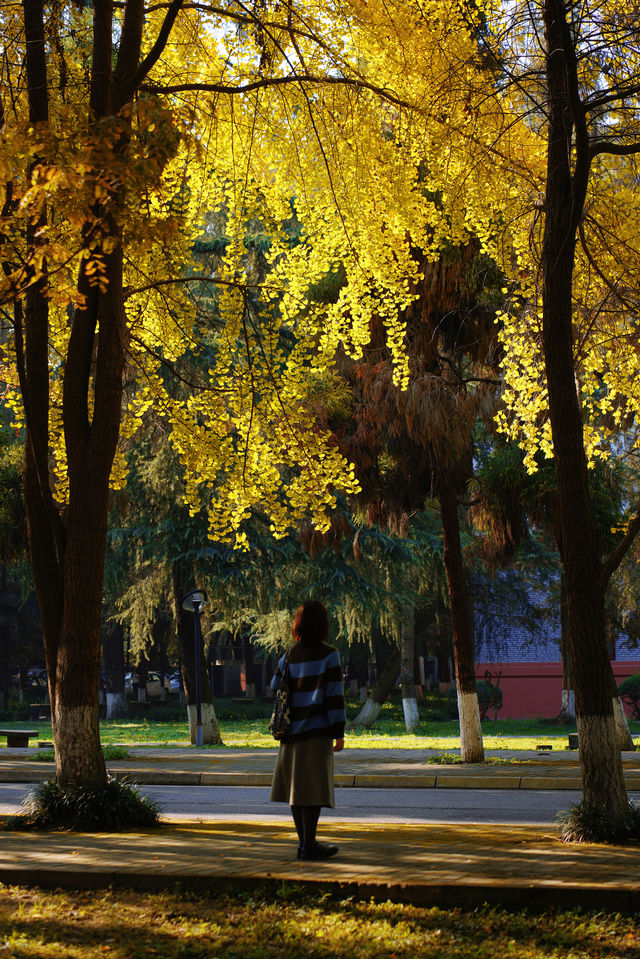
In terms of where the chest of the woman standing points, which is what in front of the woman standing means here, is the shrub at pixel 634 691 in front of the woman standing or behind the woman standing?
in front

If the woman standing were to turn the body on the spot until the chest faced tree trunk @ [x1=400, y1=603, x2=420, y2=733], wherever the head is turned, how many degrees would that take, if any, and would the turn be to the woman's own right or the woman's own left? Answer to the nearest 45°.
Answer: approximately 45° to the woman's own left

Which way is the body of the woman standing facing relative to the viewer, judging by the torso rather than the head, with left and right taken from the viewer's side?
facing away from the viewer and to the right of the viewer

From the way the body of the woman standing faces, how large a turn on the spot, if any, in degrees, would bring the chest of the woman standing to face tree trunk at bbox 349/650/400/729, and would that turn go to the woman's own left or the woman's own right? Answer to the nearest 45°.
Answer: approximately 45° to the woman's own left

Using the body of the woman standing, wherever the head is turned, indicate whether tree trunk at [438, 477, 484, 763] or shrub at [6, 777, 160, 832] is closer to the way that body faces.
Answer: the tree trunk

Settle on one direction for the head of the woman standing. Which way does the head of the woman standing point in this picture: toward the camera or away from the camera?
away from the camera

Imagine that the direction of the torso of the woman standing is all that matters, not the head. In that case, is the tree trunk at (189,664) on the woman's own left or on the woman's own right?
on the woman's own left

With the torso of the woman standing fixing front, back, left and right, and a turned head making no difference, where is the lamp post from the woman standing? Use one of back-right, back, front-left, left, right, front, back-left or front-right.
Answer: front-left

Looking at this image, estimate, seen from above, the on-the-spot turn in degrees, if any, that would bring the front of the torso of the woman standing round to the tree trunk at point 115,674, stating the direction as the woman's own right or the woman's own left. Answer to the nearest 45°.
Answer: approximately 45° to the woman's own left
